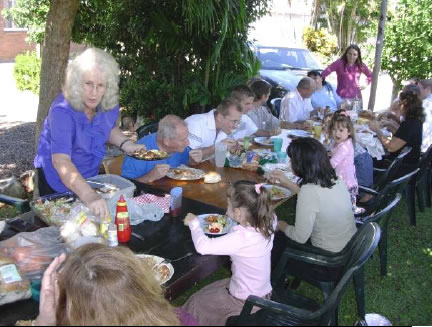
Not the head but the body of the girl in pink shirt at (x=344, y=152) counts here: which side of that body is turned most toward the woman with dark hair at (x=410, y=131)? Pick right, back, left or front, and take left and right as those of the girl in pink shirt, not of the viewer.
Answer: back

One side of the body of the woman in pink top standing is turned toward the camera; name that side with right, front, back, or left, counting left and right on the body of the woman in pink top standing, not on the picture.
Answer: front

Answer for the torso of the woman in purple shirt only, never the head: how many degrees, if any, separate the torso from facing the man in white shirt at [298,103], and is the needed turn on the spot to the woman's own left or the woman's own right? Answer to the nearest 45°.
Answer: approximately 90° to the woman's own left

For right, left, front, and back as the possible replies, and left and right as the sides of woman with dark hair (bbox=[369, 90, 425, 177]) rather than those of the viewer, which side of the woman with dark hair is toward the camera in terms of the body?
left

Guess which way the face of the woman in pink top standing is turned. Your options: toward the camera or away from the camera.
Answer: toward the camera

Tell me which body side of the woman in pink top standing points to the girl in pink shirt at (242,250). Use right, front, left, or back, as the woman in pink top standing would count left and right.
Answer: front

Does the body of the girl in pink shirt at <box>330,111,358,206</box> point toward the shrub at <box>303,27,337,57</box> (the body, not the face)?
no

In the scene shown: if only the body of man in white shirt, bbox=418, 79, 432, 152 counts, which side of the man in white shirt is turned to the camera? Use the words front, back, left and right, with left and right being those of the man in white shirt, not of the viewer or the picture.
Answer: left

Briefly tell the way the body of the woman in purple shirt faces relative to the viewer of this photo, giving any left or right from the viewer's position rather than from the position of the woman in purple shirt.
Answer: facing the viewer and to the right of the viewer

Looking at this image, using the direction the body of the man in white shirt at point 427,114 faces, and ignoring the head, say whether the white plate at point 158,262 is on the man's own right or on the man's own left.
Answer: on the man's own left

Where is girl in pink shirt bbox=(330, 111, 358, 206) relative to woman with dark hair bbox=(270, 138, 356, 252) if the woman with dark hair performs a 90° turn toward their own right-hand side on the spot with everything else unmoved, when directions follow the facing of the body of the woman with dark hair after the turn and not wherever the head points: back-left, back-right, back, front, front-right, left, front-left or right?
front-left

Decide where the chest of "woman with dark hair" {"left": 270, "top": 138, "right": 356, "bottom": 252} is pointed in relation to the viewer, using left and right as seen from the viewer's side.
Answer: facing away from the viewer and to the left of the viewer

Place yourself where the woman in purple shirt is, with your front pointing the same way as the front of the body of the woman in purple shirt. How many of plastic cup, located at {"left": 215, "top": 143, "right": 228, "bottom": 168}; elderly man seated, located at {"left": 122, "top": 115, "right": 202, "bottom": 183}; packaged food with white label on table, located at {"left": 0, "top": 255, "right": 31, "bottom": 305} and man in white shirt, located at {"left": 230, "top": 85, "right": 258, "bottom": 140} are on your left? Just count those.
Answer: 3

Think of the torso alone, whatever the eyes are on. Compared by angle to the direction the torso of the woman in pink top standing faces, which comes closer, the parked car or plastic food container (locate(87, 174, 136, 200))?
the plastic food container

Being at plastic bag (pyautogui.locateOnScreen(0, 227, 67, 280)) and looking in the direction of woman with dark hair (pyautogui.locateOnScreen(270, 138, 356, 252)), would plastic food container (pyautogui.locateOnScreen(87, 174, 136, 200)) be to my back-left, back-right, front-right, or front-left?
front-left

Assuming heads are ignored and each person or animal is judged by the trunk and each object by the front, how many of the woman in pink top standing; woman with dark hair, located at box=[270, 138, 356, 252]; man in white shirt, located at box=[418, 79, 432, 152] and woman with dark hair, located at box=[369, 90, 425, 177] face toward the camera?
1
